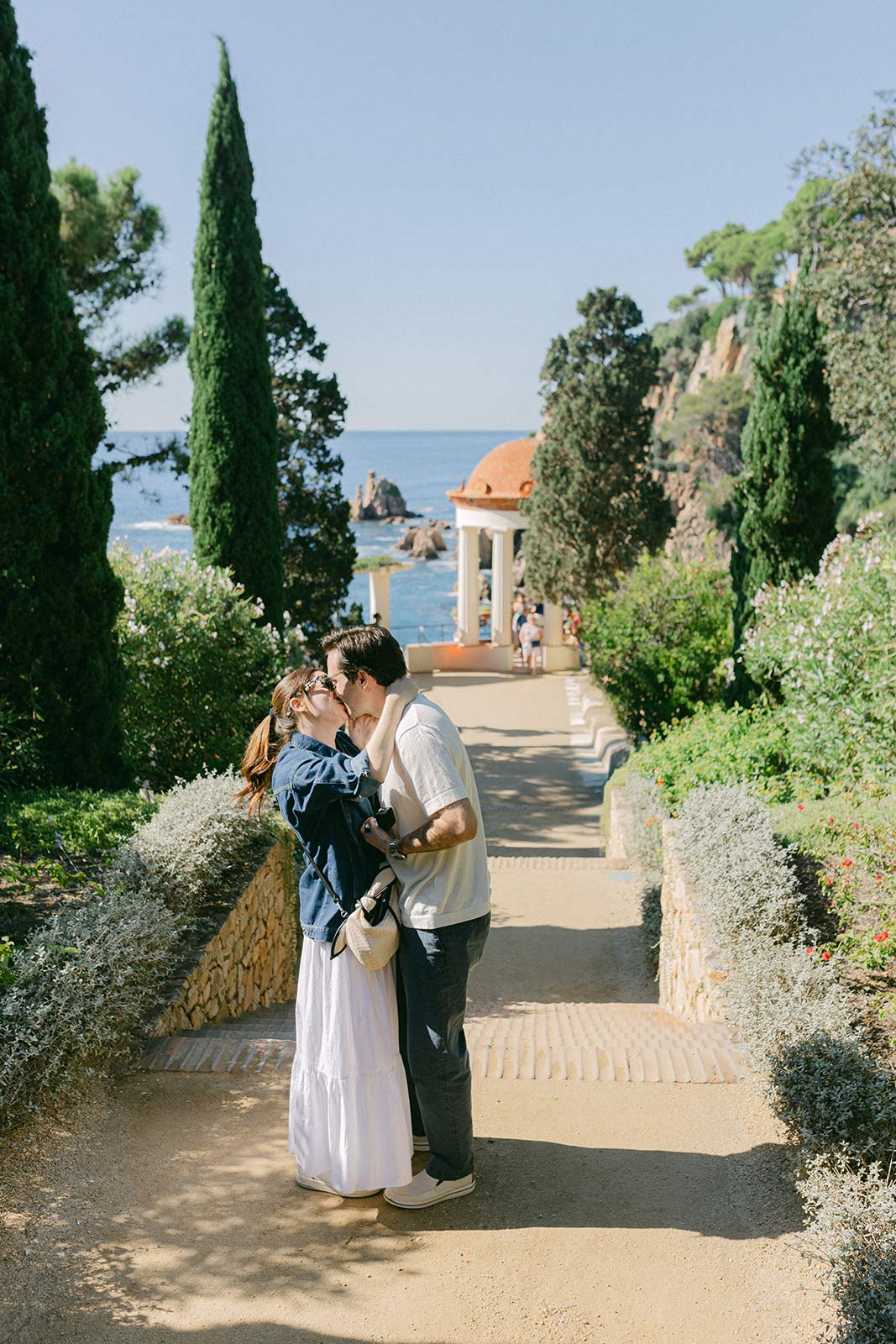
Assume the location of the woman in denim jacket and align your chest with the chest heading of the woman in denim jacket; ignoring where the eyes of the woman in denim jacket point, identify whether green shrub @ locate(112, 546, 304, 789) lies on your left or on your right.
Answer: on your left

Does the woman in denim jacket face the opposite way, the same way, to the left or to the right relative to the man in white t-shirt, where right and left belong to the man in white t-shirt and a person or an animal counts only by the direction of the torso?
the opposite way

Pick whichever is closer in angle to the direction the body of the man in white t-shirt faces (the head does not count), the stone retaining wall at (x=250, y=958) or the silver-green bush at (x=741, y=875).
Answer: the stone retaining wall

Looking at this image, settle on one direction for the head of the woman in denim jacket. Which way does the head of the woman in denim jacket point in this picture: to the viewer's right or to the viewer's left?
to the viewer's right

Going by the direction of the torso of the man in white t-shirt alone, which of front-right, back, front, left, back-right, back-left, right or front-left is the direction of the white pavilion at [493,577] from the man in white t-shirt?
right

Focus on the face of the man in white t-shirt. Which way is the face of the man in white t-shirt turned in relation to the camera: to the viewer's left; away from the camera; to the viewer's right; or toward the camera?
to the viewer's left

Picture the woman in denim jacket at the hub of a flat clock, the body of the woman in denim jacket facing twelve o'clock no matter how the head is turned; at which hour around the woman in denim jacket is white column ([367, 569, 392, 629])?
The white column is roughly at 9 o'clock from the woman in denim jacket.

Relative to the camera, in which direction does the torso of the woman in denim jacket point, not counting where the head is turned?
to the viewer's right

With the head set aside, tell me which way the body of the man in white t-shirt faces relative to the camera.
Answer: to the viewer's left

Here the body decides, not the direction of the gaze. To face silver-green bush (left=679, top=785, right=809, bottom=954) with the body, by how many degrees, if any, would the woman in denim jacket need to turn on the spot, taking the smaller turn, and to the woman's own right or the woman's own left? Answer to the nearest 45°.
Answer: approximately 45° to the woman's own left

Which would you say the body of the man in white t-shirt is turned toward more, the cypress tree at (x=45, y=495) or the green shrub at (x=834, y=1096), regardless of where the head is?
the cypress tree

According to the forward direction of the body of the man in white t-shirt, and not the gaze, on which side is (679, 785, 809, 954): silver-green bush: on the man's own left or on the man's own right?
on the man's own right

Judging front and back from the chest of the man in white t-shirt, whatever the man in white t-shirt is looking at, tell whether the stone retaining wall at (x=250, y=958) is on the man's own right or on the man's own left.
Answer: on the man's own right
